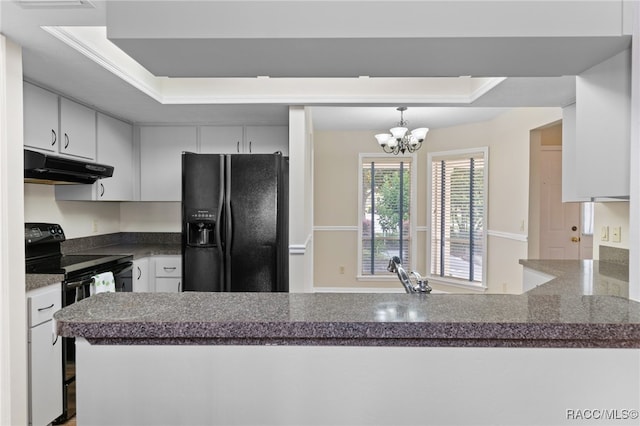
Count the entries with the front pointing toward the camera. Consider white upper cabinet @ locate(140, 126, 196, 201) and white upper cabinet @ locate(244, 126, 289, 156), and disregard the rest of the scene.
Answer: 2

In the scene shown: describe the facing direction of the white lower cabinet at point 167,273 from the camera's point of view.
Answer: facing the viewer

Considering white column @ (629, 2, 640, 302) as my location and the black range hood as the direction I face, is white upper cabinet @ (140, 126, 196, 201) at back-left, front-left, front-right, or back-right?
front-right

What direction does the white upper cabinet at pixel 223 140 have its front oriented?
toward the camera

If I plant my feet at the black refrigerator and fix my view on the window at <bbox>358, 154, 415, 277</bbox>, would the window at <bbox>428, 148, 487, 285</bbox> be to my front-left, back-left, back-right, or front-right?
front-right

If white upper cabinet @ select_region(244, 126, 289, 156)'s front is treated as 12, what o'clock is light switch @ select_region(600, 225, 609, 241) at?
The light switch is roughly at 10 o'clock from the white upper cabinet.

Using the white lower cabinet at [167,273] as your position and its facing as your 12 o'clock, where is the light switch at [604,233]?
The light switch is roughly at 10 o'clock from the white lower cabinet.

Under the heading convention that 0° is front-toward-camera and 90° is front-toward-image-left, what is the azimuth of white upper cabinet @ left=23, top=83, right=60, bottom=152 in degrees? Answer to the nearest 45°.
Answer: approximately 315°

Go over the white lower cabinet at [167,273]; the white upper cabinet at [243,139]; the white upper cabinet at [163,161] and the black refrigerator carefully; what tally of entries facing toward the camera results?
4

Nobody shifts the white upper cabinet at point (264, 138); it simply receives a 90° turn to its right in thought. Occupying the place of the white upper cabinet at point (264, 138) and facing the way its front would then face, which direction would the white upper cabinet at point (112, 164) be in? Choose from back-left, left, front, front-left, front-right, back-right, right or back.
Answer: front

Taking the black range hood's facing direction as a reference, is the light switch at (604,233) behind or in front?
in front

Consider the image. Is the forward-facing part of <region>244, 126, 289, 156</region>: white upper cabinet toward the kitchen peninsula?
yes
